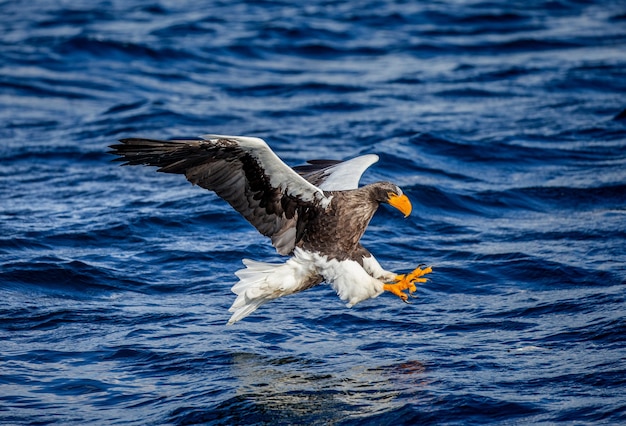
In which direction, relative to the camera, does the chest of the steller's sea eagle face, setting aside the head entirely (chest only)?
to the viewer's right
